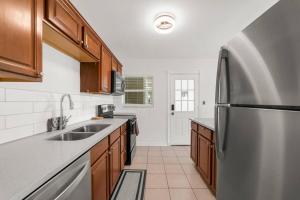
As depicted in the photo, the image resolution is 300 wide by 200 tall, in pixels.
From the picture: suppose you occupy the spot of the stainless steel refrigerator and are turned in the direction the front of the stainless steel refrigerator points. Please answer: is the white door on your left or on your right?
on your right

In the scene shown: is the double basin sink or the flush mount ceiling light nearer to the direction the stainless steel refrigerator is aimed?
the double basin sink

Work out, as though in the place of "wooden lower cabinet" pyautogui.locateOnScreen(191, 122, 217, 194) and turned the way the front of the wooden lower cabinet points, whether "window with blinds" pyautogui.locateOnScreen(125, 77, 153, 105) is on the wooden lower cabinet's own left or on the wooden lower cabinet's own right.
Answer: on the wooden lower cabinet's own right

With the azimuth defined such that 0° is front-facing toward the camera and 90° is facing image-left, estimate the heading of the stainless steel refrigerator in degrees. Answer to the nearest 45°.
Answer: approximately 45°

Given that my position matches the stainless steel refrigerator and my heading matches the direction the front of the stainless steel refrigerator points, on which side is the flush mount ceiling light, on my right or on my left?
on my right

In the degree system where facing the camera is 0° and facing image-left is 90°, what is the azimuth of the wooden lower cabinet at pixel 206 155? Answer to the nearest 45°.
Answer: approximately 90°
